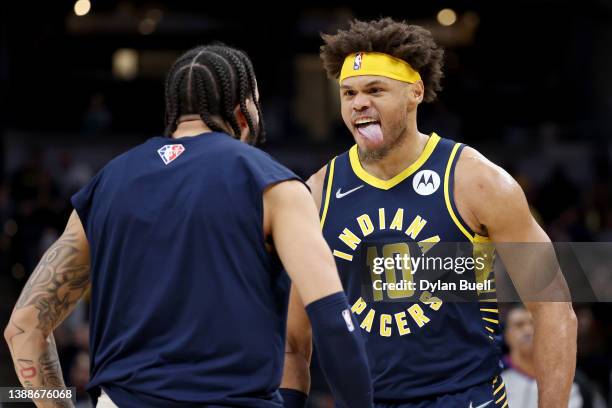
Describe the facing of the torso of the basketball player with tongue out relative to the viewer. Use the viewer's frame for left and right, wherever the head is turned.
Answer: facing the viewer and to the left of the viewer

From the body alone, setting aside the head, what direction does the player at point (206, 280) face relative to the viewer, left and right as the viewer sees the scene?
facing away from the viewer

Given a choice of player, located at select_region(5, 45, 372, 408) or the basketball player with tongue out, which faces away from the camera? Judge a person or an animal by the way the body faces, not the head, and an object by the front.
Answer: the player

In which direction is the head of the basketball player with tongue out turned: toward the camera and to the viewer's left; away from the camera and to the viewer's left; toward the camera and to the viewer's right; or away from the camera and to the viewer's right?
toward the camera and to the viewer's left

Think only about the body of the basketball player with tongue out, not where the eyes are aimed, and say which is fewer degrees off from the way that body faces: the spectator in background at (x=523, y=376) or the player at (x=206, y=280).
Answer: the player

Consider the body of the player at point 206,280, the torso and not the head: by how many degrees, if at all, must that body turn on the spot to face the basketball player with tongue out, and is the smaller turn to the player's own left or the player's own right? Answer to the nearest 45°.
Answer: approximately 45° to the player's own right

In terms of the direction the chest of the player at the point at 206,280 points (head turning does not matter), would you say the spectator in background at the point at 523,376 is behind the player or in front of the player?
in front

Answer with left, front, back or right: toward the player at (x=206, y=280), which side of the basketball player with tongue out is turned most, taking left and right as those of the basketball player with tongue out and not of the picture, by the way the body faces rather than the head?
front

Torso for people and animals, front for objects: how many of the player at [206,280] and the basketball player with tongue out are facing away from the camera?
1
